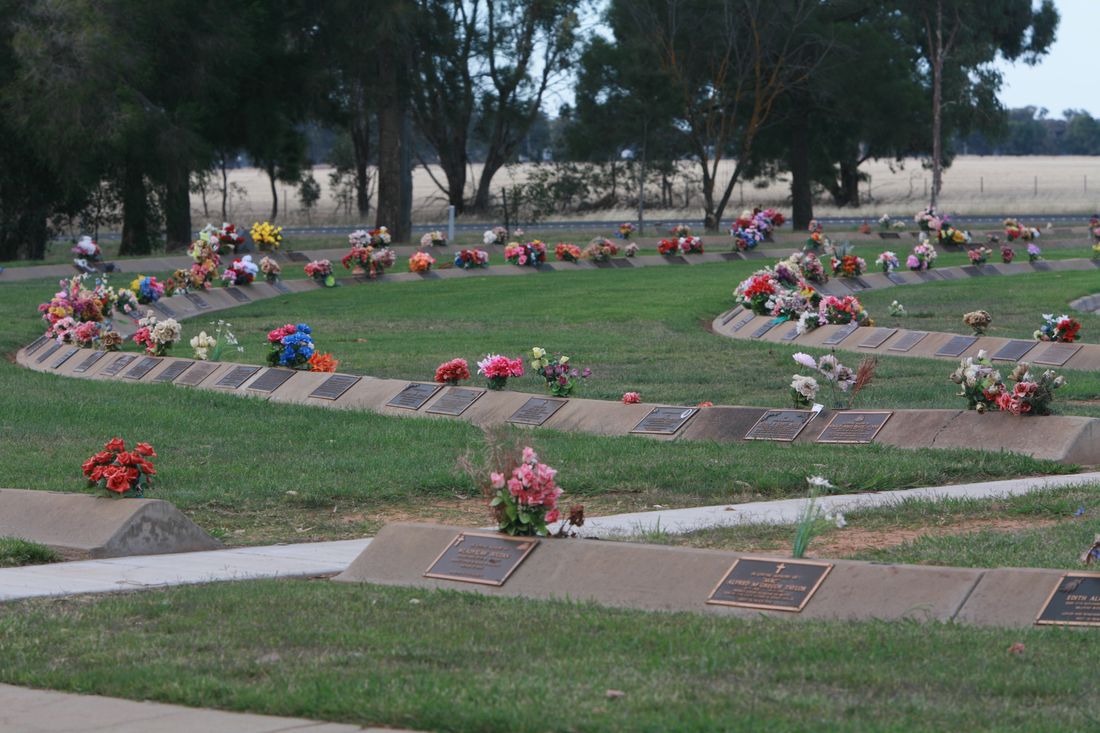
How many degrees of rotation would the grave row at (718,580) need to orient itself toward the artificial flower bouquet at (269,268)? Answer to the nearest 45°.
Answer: approximately 180°

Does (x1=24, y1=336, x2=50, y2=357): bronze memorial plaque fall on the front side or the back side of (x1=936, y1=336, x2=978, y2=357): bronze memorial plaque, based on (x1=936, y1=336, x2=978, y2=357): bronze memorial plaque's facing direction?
on the front side

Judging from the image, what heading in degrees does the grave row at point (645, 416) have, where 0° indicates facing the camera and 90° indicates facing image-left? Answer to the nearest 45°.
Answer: approximately 45°

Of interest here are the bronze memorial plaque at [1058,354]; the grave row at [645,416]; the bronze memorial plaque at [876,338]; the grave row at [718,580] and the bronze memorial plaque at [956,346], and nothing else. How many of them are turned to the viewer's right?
0

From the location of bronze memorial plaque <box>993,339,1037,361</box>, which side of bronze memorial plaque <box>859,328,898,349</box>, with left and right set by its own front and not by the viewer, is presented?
left

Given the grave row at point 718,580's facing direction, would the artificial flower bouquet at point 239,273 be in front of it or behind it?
behind

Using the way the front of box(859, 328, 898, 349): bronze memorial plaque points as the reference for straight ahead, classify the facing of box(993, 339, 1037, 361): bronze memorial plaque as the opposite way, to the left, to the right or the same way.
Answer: the same way

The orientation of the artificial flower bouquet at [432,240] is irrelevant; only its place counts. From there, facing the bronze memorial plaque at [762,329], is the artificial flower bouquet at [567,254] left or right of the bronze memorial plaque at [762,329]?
left

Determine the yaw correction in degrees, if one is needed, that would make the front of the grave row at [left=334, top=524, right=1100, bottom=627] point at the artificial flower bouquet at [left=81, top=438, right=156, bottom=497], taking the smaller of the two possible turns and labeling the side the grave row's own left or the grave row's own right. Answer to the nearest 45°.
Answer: approximately 135° to the grave row's own right

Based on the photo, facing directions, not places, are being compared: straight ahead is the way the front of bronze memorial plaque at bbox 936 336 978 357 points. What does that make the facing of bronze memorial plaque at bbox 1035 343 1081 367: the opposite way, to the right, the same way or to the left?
the same way

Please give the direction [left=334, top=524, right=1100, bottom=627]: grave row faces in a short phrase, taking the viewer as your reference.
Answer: facing the viewer

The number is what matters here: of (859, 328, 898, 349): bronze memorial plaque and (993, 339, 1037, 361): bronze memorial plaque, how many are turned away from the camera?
0

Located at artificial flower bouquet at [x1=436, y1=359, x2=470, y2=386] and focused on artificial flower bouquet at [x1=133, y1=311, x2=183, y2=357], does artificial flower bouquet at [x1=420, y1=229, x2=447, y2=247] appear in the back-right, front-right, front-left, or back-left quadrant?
front-right

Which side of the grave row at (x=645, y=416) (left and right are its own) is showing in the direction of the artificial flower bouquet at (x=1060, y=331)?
back

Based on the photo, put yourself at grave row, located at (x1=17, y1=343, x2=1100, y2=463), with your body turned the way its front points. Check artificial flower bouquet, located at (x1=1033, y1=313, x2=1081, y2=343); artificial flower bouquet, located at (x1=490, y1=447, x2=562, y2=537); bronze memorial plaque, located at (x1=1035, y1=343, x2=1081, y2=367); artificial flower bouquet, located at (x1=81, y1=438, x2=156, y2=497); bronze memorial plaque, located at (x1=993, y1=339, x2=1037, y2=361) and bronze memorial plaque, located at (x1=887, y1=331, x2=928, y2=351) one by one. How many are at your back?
4

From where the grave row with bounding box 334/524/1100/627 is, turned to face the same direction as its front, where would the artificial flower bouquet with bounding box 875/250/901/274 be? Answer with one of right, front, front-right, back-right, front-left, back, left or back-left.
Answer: back
